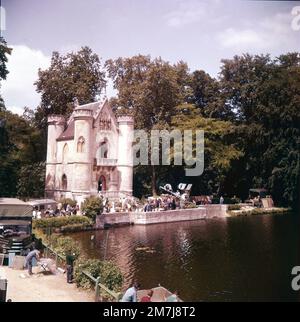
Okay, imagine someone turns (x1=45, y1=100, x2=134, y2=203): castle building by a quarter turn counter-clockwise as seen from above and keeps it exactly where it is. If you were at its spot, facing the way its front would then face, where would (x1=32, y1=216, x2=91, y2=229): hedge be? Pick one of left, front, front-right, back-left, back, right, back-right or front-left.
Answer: back-right

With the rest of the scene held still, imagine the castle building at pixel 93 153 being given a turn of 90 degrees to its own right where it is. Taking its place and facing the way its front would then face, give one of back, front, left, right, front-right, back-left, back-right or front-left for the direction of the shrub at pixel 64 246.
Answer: front-left

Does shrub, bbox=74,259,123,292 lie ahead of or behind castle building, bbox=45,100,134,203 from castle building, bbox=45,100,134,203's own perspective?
ahead

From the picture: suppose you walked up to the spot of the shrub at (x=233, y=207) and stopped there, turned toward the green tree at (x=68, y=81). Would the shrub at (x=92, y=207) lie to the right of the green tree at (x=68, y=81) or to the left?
left

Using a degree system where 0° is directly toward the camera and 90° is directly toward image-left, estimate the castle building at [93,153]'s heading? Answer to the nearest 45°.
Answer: approximately 315°

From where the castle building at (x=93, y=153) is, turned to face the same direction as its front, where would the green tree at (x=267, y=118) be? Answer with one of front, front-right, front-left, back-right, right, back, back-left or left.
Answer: front-left

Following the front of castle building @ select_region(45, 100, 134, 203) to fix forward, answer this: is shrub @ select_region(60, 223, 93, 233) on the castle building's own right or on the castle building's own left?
on the castle building's own right

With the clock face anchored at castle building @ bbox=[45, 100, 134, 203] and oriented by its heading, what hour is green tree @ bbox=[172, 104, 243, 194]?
The green tree is roughly at 10 o'clock from the castle building.

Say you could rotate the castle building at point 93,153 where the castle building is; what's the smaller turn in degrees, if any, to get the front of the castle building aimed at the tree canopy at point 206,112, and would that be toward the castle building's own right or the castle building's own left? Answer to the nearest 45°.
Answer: approximately 45° to the castle building's own left
